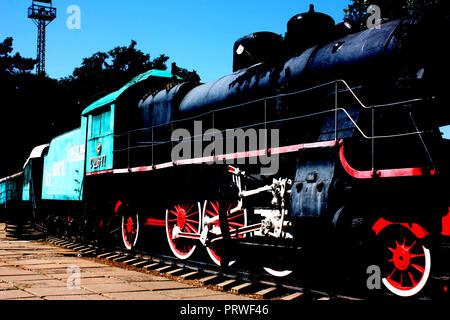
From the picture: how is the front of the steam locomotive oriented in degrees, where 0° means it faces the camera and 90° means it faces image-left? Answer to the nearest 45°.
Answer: approximately 315°

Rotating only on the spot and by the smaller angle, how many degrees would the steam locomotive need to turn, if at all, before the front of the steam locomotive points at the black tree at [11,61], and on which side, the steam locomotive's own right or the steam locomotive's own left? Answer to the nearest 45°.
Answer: approximately 180°

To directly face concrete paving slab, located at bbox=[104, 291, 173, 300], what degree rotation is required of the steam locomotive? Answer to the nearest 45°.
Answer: approximately 135° to its right
